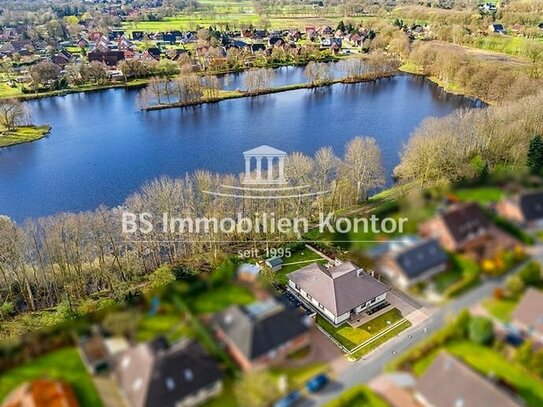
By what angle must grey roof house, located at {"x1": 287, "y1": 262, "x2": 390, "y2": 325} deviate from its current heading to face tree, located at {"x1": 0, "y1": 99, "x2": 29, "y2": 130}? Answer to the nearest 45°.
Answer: approximately 180°

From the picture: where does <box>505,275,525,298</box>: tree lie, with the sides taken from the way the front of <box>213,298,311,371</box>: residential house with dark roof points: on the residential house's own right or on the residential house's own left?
on the residential house's own left

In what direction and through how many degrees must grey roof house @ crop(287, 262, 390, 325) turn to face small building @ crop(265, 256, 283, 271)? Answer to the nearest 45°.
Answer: approximately 180°

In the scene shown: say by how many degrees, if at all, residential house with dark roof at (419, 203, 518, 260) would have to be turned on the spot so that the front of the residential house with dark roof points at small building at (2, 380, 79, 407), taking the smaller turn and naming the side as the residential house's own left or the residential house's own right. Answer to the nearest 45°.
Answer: approximately 90° to the residential house's own right

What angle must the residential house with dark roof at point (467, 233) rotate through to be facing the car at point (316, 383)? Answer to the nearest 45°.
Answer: approximately 90° to its right

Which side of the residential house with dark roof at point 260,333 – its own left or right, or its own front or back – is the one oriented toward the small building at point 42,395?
right

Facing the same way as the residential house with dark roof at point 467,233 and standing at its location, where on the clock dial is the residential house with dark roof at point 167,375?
the residential house with dark roof at point 167,375 is roughly at 3 o'clock from the residential house with dark roof at point 467,233.

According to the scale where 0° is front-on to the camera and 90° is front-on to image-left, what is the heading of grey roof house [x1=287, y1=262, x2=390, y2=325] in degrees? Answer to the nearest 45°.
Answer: approximately 315°

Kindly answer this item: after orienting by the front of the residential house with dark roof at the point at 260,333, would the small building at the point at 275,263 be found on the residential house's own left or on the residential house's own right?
on the residential house's own left
